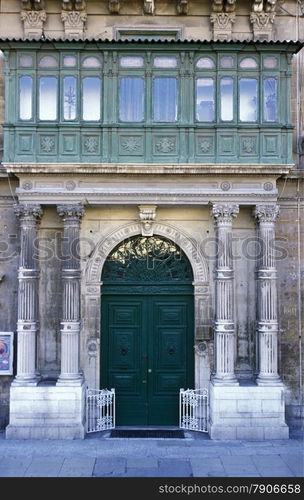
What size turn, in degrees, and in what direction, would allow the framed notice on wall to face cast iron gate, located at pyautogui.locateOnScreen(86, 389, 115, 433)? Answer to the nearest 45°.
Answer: approximately 90° to its left

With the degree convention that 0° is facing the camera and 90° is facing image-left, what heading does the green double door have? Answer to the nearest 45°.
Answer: approximately 0°

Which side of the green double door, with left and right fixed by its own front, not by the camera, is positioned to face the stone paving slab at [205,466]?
front

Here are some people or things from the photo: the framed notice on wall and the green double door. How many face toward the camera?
2

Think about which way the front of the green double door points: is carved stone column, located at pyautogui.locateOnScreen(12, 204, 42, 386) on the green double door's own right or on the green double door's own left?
on the green double door's own right

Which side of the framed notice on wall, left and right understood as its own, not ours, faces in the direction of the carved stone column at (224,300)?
left

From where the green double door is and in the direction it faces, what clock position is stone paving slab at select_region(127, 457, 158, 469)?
The stone paving slab is roughly at 12 o'clock from the green double door.

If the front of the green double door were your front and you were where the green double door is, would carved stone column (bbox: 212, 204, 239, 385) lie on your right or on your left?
on your left
